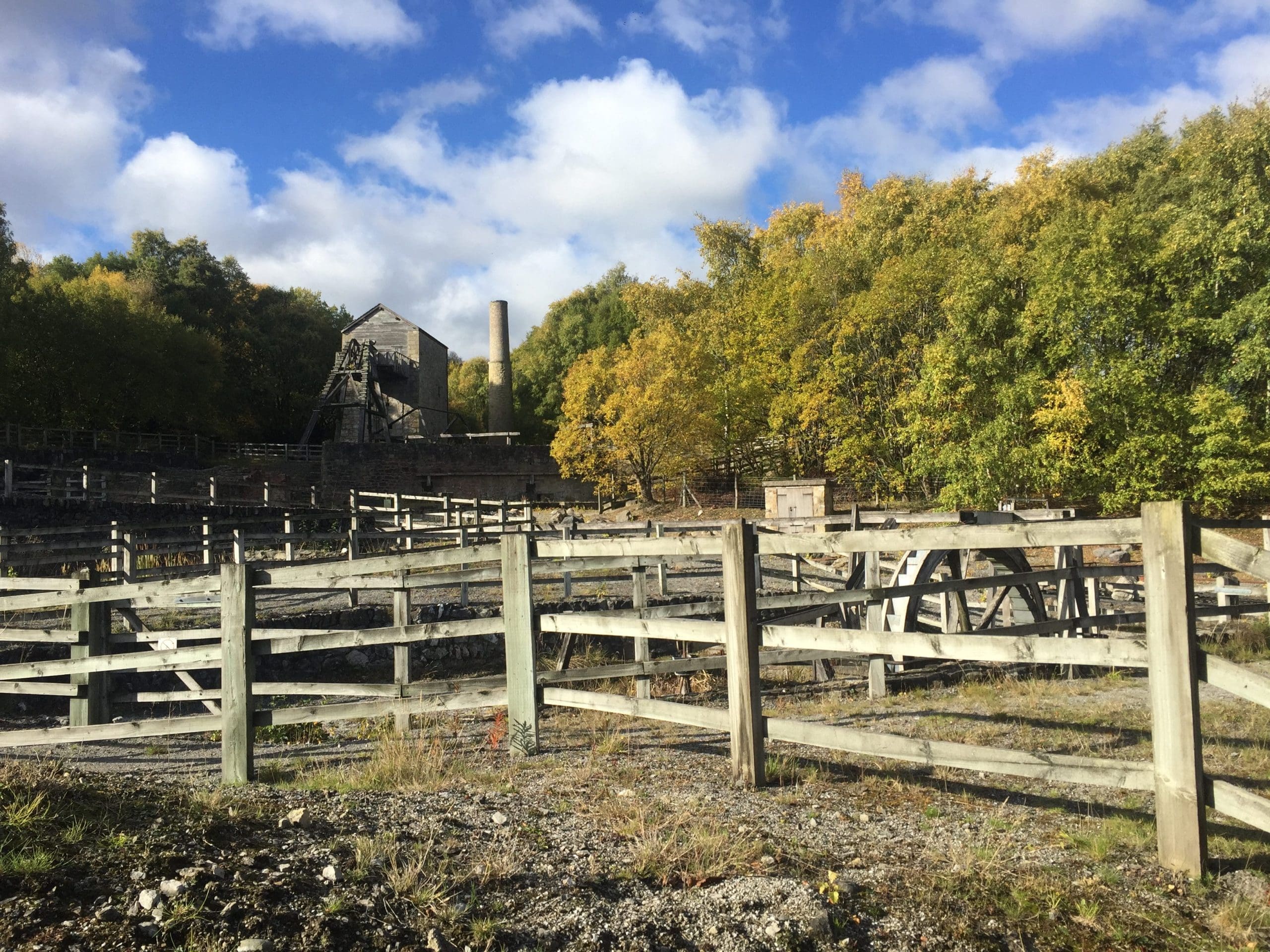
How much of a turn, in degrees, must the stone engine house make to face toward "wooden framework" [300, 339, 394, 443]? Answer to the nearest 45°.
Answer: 0° — it already faces it

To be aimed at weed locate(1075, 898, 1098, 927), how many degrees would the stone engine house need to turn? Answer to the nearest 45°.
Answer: approximately 45° to its left

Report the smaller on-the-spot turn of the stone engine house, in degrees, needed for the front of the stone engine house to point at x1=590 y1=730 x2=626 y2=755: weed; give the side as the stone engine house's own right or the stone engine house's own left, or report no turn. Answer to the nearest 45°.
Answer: approximately 45° to the stone engine house's own left

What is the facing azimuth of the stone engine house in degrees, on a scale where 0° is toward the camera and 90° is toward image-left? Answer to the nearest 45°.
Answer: approximately 45°

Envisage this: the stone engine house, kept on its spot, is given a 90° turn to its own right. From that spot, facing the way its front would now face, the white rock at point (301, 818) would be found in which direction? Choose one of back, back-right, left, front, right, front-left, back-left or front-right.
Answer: back-left

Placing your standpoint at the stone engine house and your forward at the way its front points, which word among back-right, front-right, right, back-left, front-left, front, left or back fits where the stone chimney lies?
back-left

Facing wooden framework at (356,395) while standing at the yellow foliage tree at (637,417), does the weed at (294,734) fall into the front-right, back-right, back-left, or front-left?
back-left

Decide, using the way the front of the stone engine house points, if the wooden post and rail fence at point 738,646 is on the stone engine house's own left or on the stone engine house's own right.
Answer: on the stone engine house's own left

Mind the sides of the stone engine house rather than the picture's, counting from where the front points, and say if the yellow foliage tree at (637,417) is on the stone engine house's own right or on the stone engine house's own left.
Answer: on the stone engine house's own left
